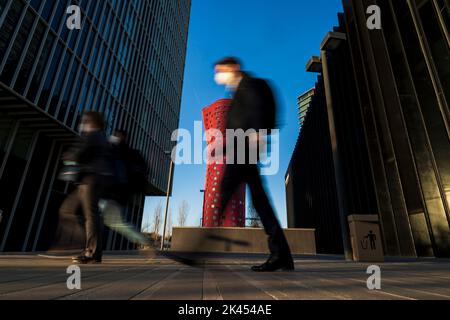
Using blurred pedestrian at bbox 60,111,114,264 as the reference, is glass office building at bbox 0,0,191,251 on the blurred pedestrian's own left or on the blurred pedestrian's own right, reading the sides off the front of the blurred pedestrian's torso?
on the blurred pedestrian's own right

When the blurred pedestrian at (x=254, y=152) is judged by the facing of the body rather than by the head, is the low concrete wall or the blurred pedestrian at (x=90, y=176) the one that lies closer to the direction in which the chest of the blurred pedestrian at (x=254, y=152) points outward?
the blurred pedestrian

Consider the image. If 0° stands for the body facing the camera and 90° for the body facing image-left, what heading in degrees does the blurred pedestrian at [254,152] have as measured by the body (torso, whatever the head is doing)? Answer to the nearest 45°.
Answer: approximately 90°

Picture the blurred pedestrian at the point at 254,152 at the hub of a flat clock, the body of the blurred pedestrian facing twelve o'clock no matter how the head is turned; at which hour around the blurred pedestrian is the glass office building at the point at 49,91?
The glass office building is roughly at 1 o'clock from the blurred pedestrian.
